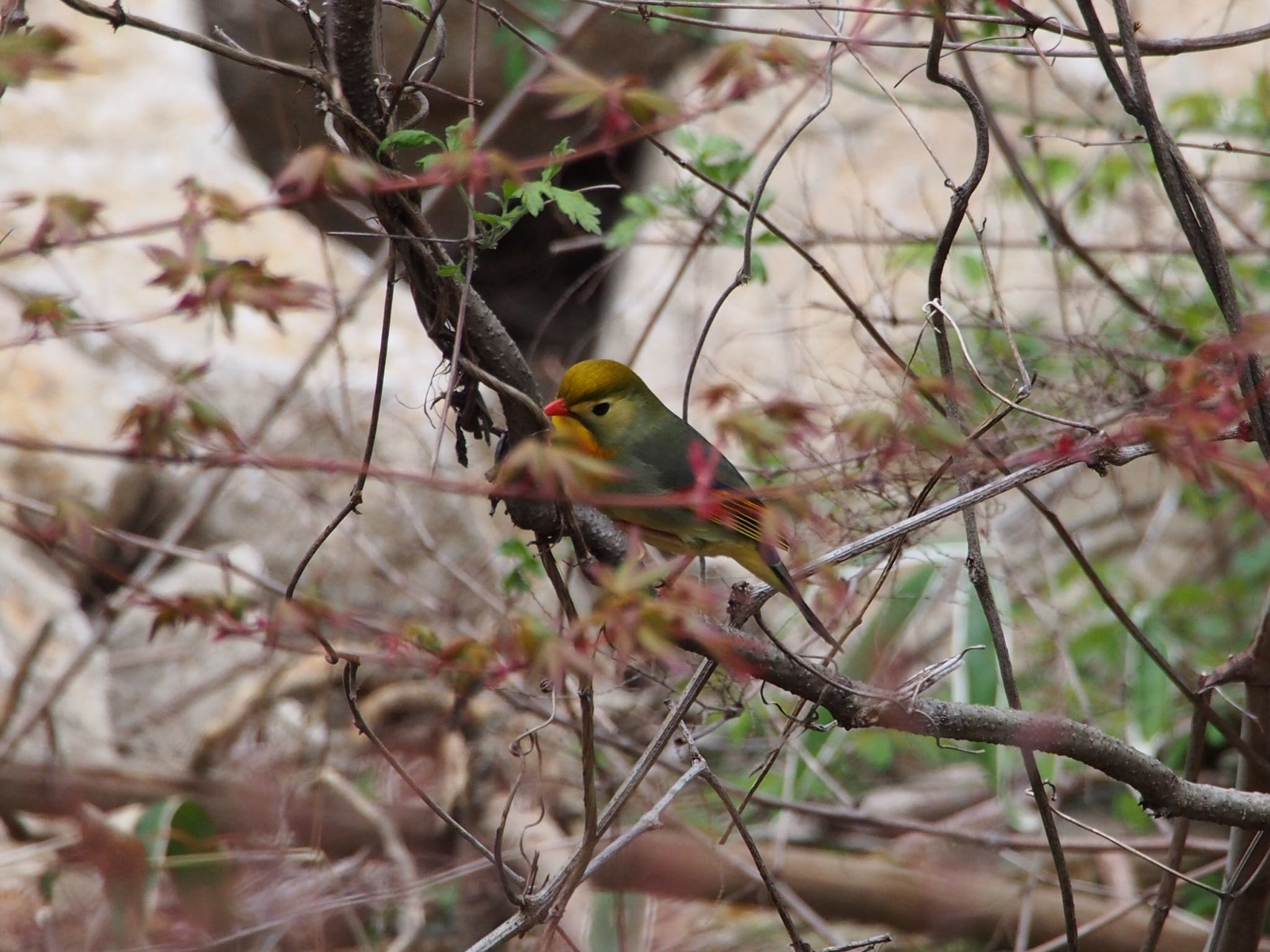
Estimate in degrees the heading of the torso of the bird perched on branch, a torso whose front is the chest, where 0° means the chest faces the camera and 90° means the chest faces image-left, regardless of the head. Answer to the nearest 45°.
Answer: approximately 90°
